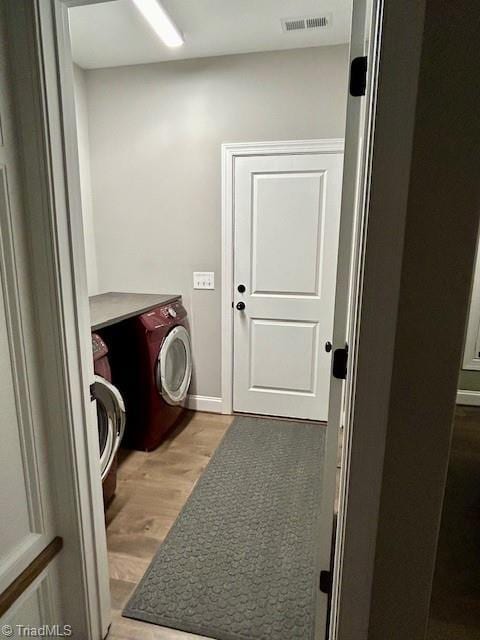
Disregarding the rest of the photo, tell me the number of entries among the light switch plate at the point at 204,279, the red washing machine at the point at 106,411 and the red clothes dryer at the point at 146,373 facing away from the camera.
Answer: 0

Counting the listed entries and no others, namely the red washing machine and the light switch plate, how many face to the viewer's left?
0

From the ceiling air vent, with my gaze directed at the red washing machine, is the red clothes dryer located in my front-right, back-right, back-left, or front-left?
front-right

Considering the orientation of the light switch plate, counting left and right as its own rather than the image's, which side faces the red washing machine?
front

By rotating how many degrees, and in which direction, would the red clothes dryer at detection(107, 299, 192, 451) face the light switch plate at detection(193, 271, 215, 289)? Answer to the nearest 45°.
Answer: approximately 90° to its left

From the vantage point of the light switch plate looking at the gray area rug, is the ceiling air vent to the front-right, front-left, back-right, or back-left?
front-left

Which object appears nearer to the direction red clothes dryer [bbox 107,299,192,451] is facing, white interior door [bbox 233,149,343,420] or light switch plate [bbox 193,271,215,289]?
the white interior door

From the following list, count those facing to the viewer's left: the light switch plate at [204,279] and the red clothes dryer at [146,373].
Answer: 0

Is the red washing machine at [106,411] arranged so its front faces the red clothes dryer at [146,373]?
no

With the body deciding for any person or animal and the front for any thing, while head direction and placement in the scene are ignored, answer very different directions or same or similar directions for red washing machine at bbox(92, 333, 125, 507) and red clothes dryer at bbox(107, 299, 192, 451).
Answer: same or similar directions

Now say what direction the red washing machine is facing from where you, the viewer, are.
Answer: facing the viewer and to the right of the viewer

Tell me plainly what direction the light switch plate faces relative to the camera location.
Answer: facing the viewer

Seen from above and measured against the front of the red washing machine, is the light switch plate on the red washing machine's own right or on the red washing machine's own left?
on the red washing machine's own left
